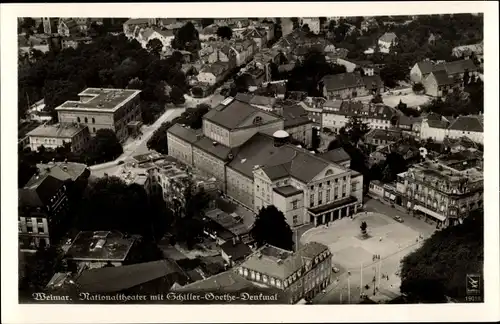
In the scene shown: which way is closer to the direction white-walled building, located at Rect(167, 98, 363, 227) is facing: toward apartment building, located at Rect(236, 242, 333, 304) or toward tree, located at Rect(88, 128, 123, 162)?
the apartment building

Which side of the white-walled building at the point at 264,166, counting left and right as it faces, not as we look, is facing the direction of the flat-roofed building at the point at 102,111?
back

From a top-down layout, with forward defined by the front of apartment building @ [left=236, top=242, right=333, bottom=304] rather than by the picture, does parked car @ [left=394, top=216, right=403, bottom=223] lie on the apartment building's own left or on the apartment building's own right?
on the apartment building's own left

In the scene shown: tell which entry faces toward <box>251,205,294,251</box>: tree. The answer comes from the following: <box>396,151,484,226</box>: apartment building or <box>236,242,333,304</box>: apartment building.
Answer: <box>396,151,484,226</box>: apartment building

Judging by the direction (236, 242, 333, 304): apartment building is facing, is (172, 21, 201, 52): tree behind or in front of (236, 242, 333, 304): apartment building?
behind

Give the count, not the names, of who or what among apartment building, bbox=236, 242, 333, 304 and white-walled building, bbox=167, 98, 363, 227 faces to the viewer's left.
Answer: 0

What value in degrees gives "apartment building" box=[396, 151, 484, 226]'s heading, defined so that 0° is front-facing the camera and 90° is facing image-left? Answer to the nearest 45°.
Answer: approximately 45°

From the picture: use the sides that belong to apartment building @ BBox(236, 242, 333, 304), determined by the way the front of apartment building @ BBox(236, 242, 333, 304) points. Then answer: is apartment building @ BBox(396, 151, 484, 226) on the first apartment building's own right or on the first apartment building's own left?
on the first apartment building's own left

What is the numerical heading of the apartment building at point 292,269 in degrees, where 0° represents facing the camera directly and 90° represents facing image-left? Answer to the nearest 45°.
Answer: approximately 315°

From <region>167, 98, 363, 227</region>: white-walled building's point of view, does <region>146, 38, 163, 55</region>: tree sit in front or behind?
behind

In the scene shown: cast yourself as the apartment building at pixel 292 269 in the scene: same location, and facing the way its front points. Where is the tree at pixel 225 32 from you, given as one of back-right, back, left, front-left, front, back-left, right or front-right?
back-left

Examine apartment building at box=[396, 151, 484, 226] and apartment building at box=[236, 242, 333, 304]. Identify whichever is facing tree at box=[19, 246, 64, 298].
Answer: apartment building at box=[396, 151, 484, 226]

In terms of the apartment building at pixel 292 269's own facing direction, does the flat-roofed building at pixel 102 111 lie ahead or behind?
behind

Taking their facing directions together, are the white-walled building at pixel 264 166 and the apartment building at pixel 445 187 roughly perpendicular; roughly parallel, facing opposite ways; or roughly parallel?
roughly perpendicular
